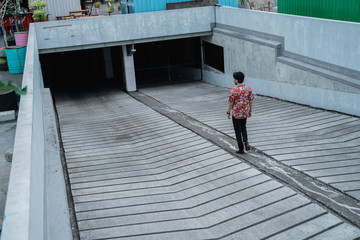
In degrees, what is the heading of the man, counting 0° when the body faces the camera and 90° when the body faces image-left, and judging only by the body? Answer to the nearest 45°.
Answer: approximately 135°

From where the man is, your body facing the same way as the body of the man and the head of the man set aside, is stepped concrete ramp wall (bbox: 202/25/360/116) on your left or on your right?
on your right

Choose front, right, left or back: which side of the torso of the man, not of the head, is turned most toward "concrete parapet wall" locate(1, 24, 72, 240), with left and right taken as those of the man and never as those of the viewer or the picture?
left
